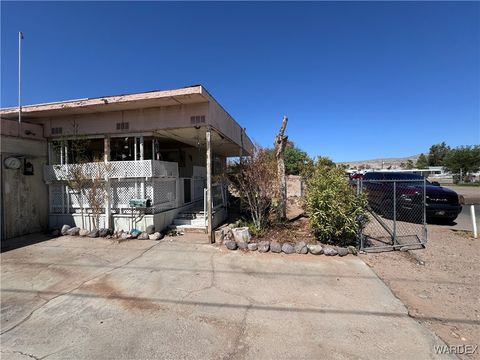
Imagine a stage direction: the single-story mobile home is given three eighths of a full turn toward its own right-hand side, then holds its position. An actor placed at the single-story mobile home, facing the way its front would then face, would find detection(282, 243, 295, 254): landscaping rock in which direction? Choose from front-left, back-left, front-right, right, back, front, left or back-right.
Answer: back

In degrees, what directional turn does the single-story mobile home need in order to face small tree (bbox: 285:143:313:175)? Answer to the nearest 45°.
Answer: approximately 135° to its left

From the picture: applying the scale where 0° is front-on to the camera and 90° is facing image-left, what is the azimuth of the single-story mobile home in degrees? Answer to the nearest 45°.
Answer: approximately 0°

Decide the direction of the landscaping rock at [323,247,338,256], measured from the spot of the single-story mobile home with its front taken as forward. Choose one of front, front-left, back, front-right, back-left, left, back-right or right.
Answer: front-left

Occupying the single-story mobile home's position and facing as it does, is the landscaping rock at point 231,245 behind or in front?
in front

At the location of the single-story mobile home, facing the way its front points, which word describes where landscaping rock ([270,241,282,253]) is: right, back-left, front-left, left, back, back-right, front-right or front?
front-left

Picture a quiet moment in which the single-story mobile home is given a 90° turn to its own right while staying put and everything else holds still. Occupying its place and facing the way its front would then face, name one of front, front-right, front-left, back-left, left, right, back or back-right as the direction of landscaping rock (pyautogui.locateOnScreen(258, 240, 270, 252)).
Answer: back-left

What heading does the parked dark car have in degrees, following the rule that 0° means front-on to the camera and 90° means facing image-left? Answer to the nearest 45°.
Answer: approximately 315°

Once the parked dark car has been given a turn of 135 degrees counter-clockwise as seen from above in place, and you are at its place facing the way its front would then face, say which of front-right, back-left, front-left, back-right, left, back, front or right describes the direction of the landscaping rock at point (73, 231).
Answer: back-left

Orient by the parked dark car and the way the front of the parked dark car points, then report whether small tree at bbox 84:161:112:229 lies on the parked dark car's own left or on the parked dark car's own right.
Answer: on the parked dark car's own right

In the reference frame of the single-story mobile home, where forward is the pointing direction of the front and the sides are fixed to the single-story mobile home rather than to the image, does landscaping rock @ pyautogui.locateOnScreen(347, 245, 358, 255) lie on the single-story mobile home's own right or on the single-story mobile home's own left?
on the single-story mobile home's own left

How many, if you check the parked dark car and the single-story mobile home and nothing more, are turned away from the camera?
0
